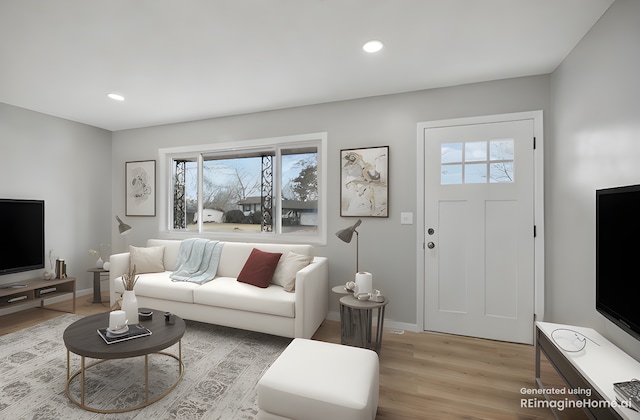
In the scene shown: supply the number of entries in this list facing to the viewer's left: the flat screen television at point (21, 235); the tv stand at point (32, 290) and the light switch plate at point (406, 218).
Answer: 0

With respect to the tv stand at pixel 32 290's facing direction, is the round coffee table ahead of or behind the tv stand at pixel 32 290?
ahead

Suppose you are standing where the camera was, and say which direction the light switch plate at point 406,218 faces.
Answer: facing the viewer

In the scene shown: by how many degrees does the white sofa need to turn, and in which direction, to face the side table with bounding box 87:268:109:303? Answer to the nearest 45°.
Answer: approximately 90° to its right

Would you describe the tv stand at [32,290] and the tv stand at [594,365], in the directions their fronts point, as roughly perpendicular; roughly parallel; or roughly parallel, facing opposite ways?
roughly parallel, facing opposite ways

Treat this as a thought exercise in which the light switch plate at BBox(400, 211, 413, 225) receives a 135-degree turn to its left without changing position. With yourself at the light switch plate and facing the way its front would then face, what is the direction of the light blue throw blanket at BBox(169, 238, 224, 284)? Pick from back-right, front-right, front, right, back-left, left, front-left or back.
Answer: back-left

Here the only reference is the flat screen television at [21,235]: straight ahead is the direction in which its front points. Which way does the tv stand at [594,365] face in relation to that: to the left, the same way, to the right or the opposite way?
the opposite way

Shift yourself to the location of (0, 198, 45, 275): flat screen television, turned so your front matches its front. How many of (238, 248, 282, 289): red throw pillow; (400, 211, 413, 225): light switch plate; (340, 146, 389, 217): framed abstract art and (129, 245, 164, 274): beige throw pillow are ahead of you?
4

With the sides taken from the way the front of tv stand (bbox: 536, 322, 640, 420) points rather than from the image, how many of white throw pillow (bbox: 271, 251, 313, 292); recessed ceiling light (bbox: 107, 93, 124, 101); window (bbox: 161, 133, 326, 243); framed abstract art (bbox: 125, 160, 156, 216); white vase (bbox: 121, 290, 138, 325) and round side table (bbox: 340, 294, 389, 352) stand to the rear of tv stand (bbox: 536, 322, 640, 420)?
0

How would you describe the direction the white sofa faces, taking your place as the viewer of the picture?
facing the viewer and to the left of the viewer

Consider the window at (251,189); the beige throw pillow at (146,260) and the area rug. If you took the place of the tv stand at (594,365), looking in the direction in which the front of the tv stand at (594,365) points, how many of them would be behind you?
0

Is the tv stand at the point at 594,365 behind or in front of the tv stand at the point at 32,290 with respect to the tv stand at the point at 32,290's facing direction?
in front

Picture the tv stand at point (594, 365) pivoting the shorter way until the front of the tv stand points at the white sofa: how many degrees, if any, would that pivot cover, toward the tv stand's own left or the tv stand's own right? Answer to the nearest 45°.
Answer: approximately 45° to the tv stand's own right

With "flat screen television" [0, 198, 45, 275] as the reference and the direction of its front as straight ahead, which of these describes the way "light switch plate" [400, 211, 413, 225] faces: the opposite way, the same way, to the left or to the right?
to the right

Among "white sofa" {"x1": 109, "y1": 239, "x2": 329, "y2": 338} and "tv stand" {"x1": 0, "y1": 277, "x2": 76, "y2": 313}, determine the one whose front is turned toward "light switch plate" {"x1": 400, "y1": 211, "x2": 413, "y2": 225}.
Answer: the tv stand

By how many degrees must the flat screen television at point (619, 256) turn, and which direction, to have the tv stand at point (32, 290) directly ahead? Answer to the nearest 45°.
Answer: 0° — it already faces it

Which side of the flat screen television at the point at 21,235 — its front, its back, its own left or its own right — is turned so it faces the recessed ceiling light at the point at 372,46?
front

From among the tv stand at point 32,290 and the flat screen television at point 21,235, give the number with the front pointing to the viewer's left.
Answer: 0
